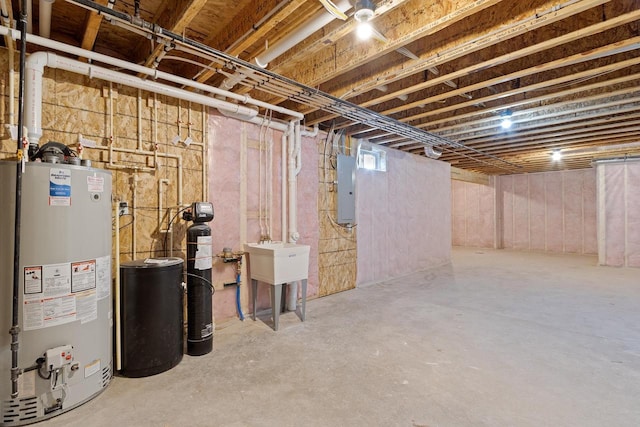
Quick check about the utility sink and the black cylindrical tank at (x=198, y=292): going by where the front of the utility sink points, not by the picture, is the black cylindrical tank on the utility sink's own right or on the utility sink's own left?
on the utility sink's own right

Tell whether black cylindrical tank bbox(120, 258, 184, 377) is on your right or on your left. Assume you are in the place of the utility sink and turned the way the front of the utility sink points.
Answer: on your right

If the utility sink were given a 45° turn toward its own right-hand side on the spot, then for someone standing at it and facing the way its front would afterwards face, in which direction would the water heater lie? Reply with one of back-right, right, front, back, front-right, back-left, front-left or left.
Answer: front-right

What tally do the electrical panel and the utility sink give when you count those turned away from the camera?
0

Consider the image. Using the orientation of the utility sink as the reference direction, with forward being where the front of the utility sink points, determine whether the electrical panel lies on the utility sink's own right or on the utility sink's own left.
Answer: on the utility sink's own left

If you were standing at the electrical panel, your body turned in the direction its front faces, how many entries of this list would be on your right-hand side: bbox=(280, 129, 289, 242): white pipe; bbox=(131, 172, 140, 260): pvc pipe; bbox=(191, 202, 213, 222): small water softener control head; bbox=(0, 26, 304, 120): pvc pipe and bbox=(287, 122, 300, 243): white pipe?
5

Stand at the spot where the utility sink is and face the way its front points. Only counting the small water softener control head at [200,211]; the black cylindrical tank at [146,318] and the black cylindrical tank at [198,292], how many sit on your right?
3

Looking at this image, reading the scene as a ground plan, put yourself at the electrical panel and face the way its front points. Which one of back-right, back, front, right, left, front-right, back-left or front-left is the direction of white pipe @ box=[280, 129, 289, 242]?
right

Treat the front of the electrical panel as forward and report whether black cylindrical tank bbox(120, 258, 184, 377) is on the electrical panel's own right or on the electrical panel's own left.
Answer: on the electrical panel's own right

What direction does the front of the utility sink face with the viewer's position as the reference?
facing the viewer and to the right of the viewer

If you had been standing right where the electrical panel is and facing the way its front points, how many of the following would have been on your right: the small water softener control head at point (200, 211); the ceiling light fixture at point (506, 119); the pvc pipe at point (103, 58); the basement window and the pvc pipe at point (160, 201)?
3

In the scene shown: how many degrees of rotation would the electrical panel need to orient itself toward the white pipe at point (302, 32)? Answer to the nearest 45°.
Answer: approximately 45° to its right
